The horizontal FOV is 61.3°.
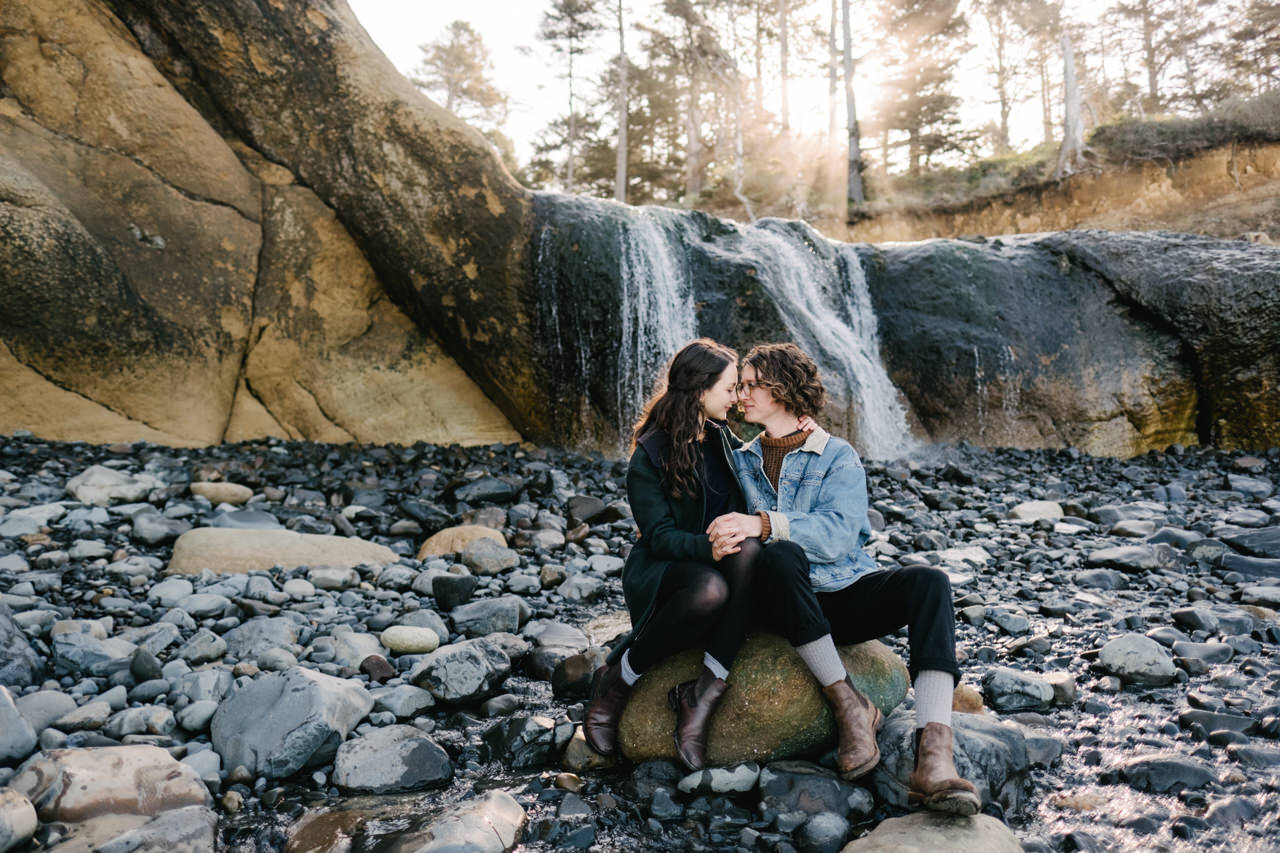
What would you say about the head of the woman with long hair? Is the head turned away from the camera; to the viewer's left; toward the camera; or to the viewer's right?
to the viewer's right

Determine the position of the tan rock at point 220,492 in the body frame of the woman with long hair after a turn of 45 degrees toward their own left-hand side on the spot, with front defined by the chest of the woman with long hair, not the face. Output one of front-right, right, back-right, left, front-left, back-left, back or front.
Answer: back-left

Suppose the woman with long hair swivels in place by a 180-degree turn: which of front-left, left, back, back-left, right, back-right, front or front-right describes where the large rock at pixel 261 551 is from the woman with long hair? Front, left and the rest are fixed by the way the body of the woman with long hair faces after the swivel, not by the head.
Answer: front

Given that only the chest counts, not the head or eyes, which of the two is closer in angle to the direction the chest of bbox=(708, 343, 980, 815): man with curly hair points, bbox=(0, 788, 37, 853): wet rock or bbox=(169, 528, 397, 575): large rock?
the wet rock

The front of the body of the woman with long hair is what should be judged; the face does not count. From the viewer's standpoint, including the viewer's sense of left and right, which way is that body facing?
facing the viewer and to the right of the viewer

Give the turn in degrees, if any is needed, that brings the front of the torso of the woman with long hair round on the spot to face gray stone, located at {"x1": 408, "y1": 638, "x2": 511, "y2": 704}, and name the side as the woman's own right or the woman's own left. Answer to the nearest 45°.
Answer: approximately 180°

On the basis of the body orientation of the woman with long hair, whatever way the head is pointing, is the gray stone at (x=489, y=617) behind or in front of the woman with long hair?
behind

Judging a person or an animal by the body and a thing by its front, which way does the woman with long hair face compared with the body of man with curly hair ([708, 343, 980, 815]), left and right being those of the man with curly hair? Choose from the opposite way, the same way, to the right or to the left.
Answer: to the left

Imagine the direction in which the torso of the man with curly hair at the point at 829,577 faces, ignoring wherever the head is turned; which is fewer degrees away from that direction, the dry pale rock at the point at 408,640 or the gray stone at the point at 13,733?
the gray stone

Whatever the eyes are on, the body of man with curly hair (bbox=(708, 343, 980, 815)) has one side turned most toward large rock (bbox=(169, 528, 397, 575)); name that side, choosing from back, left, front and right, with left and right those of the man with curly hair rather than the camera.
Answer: right

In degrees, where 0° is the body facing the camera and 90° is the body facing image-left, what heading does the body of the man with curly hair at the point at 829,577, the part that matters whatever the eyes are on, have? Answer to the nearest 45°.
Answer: approximately 45°

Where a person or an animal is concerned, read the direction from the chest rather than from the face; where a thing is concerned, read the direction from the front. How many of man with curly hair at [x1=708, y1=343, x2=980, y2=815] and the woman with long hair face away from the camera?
0

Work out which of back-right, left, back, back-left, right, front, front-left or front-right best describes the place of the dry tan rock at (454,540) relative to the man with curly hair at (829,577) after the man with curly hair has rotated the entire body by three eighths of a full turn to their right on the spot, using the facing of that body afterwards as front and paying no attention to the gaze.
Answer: front-left

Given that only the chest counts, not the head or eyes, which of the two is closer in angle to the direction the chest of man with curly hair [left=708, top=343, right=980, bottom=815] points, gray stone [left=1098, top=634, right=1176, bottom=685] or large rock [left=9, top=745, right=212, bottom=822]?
the large rock

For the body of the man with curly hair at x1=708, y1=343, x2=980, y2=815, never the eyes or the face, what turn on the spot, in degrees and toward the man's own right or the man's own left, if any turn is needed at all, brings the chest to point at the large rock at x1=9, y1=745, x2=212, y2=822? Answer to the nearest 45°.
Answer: approximately 45° to the man's own right

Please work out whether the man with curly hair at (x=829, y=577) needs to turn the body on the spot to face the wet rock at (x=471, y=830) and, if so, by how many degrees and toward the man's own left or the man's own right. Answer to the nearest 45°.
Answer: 0° — they already face it
